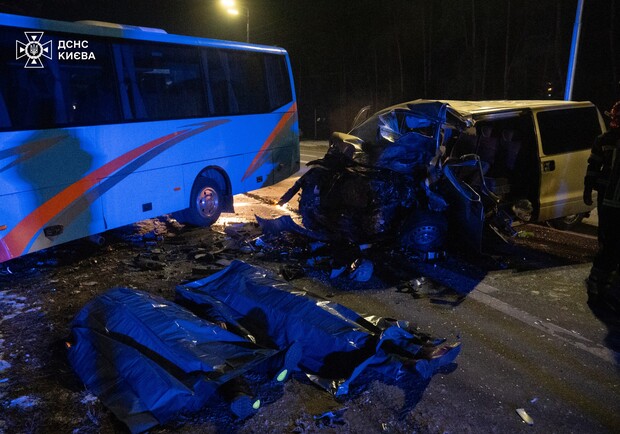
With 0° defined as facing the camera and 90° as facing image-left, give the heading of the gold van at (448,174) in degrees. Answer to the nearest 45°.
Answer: approximately 45°

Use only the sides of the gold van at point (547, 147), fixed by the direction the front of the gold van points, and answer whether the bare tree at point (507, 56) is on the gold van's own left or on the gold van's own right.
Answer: on the gold van's own right

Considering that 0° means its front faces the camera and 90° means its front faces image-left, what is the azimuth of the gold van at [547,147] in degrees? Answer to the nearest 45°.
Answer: approximately 45°

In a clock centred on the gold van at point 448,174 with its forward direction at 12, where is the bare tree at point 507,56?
The bare tree is roughly at 5 o'clock from the gold van.

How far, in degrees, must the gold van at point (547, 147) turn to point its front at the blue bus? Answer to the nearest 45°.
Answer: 0° — it already faces it

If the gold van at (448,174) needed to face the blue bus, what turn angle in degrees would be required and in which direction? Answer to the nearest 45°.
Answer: approximately 45° to its right

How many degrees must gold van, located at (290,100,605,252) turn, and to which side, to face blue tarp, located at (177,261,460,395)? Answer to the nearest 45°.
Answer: approximately 45° to its left
